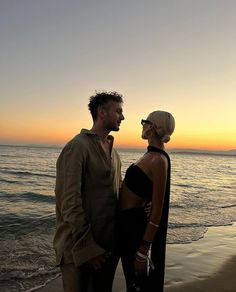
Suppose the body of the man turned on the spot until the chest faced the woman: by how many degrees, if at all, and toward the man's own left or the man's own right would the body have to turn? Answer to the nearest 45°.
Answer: approximately 45° to the man's own left

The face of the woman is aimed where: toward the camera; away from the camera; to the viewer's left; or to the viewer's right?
to the viewer's left

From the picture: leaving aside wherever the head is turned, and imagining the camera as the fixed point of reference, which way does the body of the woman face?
to the viewer's left

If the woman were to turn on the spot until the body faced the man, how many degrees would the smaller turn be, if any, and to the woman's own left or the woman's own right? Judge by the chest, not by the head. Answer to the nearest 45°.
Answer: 0° — they already face them

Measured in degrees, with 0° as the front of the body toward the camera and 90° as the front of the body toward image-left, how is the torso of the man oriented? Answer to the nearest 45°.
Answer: approximately 315°

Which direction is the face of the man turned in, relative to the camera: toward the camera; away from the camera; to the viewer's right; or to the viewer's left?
to the viewer's right

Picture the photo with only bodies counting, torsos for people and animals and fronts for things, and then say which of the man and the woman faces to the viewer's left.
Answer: the woman

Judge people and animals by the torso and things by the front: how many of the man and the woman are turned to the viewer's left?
1
